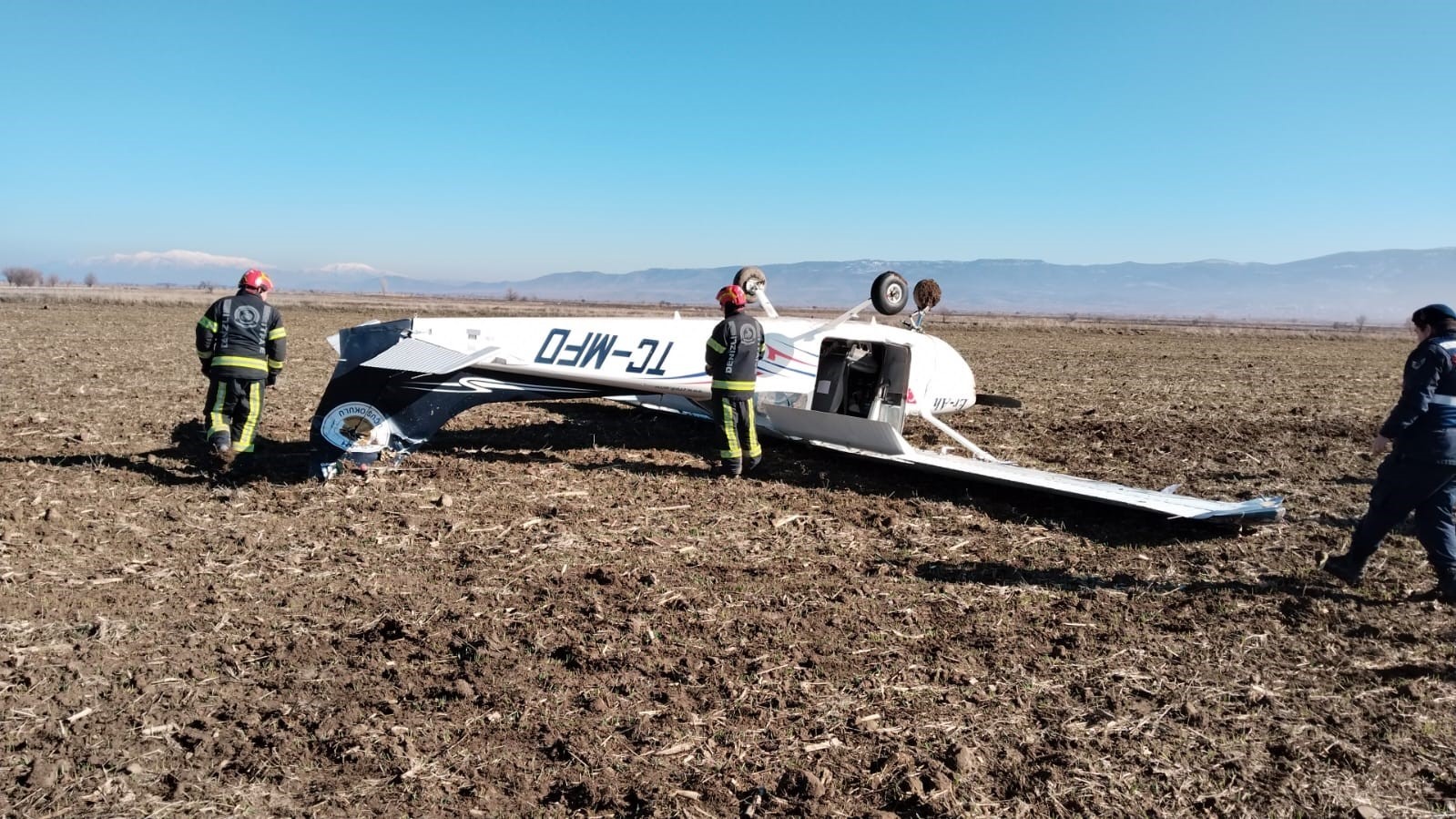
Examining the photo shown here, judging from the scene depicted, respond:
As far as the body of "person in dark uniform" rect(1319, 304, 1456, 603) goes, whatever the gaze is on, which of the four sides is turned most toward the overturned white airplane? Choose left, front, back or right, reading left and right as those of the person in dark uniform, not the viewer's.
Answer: front

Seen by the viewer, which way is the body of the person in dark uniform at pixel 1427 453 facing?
to the viewer's left

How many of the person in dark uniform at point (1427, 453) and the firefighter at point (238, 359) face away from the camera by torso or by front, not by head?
1

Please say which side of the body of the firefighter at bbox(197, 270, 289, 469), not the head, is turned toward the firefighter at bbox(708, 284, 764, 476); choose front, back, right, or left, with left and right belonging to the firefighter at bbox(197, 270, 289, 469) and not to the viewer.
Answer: right

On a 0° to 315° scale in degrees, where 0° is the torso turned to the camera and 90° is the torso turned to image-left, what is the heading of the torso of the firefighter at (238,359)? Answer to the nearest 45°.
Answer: approximately 180°

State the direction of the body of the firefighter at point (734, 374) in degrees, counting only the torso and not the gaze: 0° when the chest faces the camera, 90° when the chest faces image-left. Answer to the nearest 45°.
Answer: approximately 135°

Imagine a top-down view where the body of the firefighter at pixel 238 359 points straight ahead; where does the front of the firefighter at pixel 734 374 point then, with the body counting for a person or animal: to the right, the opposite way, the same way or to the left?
the same way

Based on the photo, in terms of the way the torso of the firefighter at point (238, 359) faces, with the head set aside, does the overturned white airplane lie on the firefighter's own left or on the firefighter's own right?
on the firefighter's own right

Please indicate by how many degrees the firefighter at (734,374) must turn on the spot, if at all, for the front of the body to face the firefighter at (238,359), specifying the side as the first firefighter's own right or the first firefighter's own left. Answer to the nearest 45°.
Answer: approximately 45° to the first firefighter's own left

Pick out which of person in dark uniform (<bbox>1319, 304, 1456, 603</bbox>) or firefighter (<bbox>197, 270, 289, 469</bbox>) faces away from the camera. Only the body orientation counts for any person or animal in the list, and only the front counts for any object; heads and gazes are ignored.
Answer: firefighter (<bbox>197, 270, 289, 469</bbox>)

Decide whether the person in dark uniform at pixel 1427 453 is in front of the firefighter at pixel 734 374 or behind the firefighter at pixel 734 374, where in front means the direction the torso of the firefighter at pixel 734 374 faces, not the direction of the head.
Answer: behind

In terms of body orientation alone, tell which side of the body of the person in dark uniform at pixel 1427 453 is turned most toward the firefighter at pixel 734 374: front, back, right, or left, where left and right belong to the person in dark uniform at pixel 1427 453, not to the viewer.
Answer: front
